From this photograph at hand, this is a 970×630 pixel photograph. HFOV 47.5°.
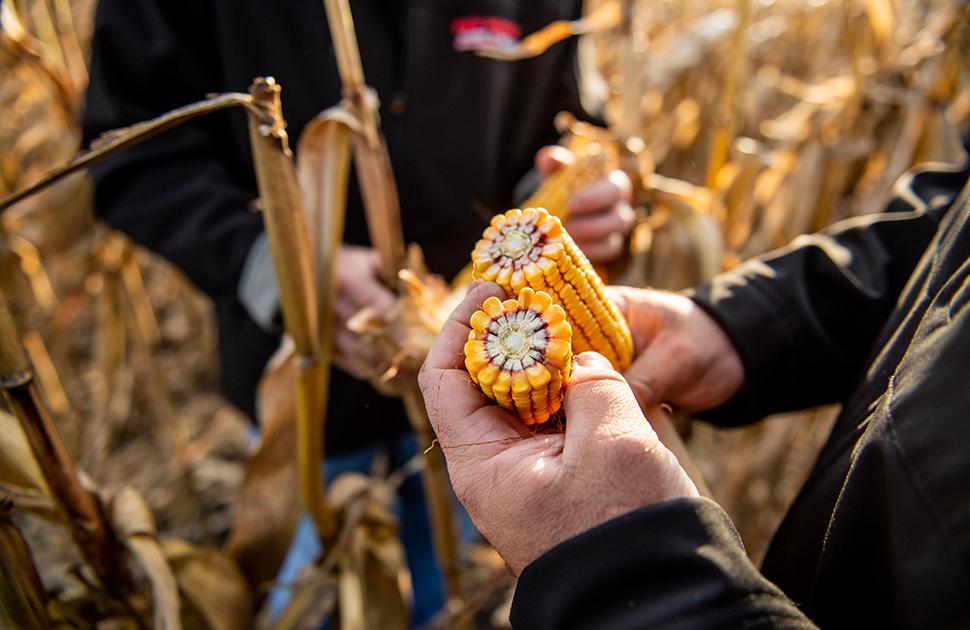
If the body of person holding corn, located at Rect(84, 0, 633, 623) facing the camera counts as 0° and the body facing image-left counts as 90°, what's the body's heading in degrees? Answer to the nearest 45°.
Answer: approximately 0°

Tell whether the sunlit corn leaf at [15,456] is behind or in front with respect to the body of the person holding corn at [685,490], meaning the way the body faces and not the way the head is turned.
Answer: in front

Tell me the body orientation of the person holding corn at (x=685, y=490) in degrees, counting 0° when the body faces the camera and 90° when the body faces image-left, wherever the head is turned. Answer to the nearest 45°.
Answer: approximately 90°

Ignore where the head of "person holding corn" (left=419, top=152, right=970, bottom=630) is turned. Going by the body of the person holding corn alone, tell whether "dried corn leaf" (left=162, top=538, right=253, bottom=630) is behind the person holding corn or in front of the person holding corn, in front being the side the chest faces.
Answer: in front

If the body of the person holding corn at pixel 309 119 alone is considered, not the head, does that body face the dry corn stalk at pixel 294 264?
yes

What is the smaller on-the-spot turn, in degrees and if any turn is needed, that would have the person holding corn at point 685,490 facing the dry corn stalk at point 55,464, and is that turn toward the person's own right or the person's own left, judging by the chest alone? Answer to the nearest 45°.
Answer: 0° — they already face it
